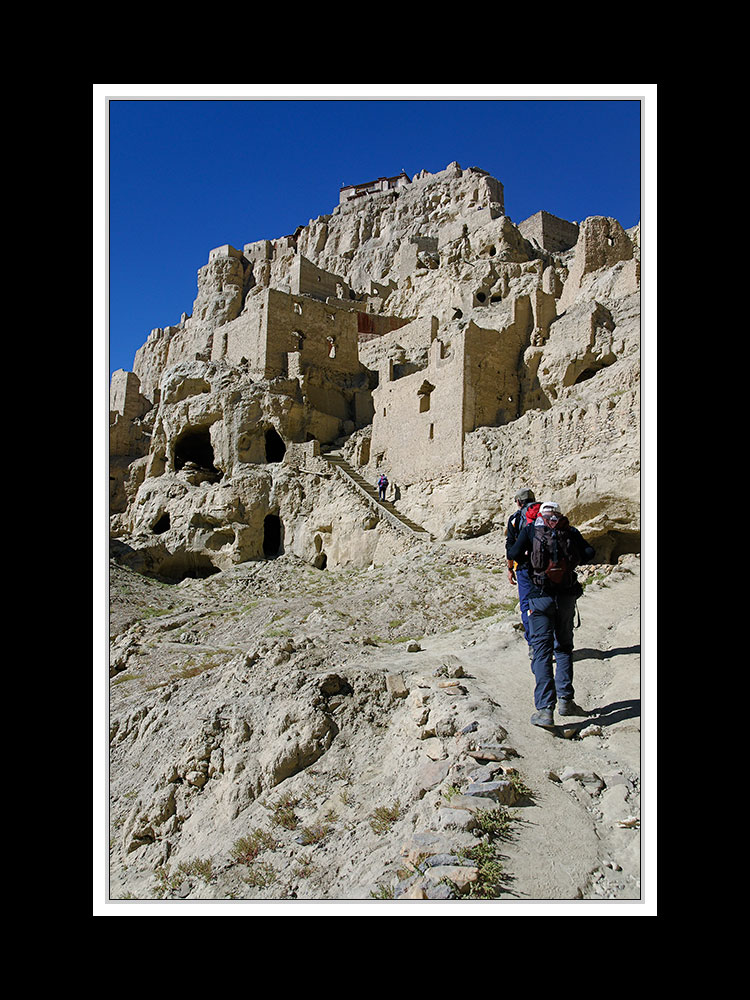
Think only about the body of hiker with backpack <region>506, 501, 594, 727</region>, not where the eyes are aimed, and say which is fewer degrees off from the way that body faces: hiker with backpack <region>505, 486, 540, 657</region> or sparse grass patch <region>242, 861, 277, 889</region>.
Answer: the hiker with backpack

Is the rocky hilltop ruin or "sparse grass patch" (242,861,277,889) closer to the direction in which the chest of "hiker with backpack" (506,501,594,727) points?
the rocky hilltop ruin

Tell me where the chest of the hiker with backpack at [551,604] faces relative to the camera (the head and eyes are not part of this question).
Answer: away from the camera

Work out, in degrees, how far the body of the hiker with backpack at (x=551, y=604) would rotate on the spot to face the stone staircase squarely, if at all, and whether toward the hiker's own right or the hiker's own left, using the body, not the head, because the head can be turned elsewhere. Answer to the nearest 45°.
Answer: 0° — they already face it

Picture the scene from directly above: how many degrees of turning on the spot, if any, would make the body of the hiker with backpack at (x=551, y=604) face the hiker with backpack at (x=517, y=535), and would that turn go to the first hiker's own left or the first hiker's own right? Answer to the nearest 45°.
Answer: approximately 45° to the first hiker's own left

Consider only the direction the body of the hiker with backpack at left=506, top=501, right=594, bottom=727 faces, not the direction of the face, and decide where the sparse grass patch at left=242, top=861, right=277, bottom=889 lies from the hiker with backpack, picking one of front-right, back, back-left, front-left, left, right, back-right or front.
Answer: back-left

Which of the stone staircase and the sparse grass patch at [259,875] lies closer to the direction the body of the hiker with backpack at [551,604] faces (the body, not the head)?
the stone staircase
